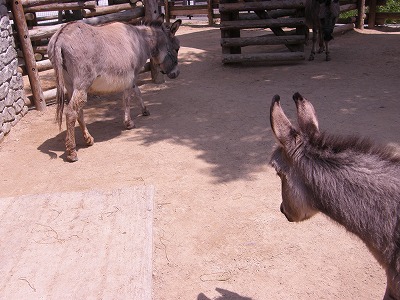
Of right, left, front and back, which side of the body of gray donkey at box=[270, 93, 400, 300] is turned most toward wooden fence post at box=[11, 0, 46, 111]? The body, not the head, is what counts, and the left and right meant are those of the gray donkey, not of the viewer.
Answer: front

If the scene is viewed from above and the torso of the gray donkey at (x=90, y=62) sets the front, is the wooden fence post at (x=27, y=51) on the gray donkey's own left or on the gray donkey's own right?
on the gray donkey's own left

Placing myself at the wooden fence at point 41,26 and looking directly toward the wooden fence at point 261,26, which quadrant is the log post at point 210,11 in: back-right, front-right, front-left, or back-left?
front-left

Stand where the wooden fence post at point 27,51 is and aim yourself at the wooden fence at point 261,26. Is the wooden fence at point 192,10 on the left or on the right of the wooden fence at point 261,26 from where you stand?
left

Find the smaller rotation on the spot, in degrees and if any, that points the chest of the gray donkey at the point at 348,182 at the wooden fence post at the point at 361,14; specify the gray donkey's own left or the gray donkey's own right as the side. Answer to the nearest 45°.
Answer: approximately 45° to the gray donkey's own right

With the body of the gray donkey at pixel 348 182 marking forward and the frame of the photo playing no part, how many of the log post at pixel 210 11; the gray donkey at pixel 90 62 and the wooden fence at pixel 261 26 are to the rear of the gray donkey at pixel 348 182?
0

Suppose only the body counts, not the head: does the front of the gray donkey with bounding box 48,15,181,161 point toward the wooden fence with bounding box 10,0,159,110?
no

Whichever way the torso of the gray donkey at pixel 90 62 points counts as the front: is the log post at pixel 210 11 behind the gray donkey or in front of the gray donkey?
in front

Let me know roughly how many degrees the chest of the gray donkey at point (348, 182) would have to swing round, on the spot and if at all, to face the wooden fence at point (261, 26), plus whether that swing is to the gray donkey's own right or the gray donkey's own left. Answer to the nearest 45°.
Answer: approximately 45° to the gray donkey's own right

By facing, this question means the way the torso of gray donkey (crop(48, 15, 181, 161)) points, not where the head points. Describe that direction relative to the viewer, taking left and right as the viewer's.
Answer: facing away from the viewer and to the right of the viewer

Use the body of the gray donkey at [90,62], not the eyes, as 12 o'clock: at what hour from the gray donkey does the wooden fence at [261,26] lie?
The wooden fence is roughly at 12 o'clock from the gray donkey.

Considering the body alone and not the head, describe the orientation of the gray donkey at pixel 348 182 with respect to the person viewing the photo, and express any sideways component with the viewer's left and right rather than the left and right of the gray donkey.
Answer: facing away from the viewer and to the left of the viewer

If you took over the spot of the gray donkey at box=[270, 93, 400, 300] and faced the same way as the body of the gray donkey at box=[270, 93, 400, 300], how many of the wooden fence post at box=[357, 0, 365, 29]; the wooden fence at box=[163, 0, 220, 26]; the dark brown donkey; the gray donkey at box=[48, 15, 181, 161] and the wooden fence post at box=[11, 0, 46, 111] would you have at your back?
0

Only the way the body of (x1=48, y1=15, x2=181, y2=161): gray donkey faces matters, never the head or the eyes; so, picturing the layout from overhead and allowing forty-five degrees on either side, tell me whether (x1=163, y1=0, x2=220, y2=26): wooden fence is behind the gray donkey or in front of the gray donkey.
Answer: in front

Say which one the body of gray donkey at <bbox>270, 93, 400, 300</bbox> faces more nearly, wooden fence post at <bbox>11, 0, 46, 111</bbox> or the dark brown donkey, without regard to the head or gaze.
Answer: the wooden fence post

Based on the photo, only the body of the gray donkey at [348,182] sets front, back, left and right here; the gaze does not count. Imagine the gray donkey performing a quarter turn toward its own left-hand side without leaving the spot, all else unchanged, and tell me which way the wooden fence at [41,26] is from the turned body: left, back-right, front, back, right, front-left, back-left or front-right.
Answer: right

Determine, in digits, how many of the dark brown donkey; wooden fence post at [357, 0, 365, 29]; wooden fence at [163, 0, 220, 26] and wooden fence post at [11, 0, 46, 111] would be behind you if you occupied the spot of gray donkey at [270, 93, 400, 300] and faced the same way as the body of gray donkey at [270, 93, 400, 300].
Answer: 0

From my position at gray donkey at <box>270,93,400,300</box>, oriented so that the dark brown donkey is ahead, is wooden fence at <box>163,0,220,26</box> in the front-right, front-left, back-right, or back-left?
front-left

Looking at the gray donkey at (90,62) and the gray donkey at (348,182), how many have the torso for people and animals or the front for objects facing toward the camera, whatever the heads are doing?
0
